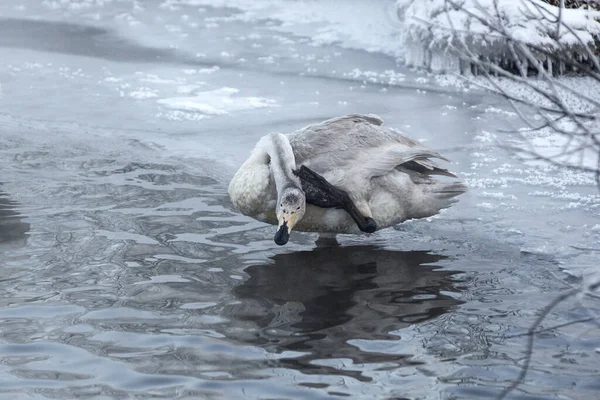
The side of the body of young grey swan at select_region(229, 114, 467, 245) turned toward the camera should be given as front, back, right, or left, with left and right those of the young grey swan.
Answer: left
